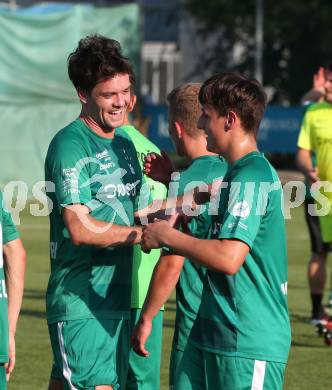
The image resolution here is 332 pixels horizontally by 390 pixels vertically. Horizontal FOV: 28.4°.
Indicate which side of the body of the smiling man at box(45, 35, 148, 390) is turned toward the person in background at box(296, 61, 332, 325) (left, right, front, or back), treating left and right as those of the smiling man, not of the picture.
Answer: left

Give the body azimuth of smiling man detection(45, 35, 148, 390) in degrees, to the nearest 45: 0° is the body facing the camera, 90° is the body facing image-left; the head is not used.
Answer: approximately 315°

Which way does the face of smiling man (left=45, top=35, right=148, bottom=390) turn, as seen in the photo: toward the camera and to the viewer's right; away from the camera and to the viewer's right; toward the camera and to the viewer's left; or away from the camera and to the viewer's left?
toward the camera and to the viewer's right

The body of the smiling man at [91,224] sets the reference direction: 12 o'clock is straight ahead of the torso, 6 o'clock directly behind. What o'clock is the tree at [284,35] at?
The tree is roughly at 8 o'clock from the smiling man.

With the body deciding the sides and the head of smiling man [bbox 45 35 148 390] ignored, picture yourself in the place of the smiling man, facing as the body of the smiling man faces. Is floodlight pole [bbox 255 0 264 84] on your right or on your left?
on your left
